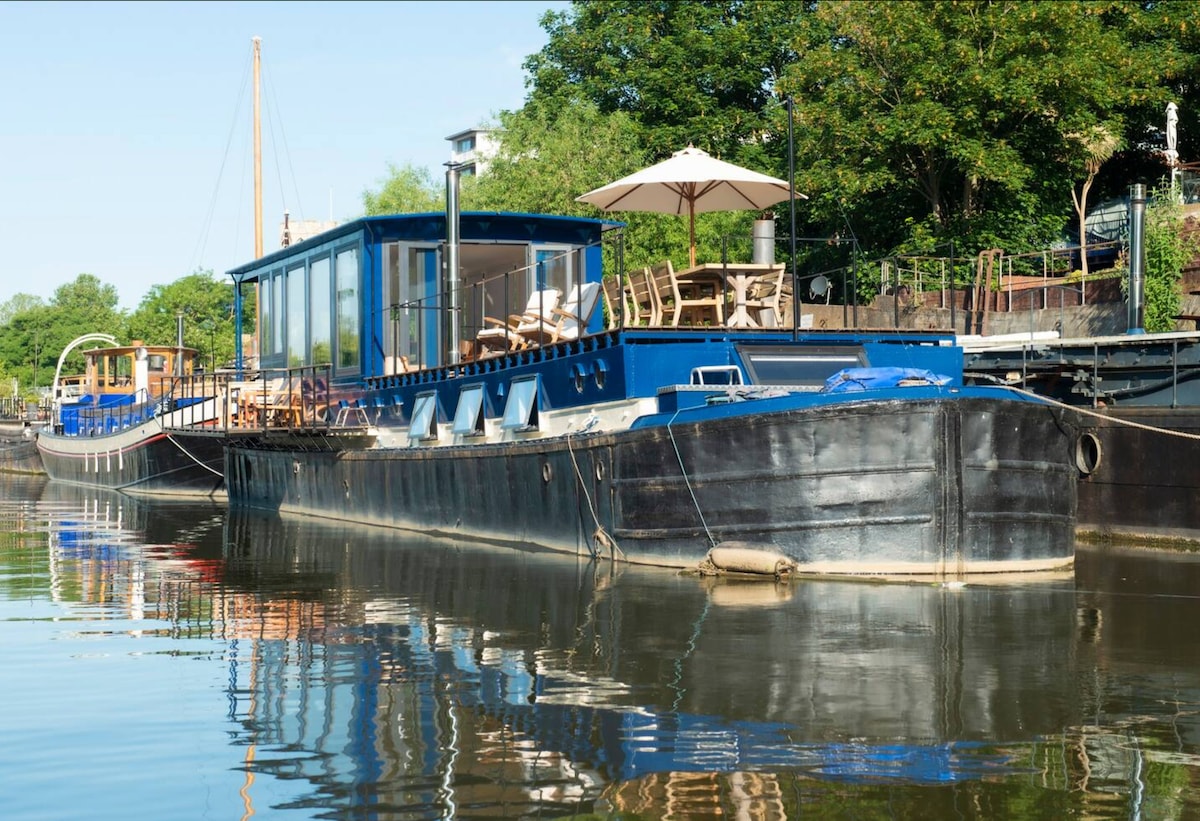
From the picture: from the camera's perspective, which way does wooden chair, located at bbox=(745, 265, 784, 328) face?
to the viewer's left

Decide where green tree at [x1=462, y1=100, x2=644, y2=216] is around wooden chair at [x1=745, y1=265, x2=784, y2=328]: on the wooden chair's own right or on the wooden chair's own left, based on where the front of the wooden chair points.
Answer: on the wooden chair's own right

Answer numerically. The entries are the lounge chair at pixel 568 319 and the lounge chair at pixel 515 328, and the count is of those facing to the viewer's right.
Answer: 0

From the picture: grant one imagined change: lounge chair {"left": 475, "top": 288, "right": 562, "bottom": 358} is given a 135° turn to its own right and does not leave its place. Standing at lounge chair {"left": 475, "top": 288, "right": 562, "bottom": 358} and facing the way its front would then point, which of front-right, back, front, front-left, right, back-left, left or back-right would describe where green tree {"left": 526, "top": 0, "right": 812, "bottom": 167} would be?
front

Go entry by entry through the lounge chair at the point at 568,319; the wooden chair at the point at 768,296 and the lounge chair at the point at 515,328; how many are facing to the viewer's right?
0

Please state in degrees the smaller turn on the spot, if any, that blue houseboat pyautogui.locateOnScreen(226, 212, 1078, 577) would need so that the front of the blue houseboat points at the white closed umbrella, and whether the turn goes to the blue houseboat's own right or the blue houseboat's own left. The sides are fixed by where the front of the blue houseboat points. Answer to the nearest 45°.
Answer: approximately 90° to the blue houseboat's own left

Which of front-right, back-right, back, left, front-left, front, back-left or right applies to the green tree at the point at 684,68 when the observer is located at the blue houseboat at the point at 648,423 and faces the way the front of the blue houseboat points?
back-left

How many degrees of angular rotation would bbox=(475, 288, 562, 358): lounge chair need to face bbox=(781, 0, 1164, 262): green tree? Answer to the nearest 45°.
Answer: approximately 180°

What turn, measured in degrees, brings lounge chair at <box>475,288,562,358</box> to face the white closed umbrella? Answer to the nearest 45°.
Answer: approximately 180°

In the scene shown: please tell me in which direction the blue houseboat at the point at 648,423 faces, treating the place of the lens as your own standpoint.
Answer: facing the viewer and to the right of the viewer

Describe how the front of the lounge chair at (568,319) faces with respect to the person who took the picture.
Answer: facing the viewer and to the left of the viewer
